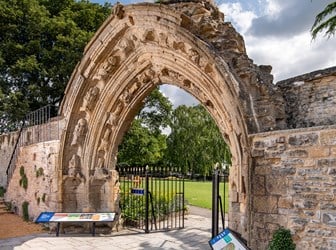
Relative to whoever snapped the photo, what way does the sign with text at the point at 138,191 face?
facing the viewer

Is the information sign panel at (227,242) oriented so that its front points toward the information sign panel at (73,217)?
no

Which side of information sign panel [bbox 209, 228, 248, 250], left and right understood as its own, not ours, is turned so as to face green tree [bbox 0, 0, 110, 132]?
back

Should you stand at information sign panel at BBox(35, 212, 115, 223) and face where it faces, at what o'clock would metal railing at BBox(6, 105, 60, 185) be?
The metal railing is roughly at 5 o'clock from the information sign panel.

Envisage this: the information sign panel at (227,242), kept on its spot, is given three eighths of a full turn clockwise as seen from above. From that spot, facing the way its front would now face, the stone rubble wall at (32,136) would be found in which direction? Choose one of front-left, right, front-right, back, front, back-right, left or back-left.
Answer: front-right

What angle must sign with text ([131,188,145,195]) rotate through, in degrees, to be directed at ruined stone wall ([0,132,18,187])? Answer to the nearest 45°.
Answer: approximately 135° to its right

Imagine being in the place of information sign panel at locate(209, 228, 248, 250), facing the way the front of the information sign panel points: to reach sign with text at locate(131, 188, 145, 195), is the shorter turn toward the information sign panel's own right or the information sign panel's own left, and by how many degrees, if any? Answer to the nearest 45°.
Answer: approximately 180°

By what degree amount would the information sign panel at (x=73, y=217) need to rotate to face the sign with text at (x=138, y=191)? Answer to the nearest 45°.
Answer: approximately 90° to its left

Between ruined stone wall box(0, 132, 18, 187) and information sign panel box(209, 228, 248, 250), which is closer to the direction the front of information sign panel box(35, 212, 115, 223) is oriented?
the information sign panel

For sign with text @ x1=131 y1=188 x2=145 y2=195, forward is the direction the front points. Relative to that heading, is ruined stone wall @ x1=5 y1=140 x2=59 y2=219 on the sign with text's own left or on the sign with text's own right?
on the sign with text's own right

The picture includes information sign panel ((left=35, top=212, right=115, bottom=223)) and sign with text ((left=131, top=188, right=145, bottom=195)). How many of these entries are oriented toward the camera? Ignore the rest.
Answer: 2

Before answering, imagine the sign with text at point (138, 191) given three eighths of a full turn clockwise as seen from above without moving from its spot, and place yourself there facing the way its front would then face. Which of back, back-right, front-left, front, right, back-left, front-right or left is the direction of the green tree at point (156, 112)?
front-right

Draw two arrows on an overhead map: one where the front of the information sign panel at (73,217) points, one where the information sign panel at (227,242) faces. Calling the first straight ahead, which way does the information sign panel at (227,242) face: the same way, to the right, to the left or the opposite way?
the same way

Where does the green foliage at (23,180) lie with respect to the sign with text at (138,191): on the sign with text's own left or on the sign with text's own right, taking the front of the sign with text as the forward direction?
on the sign with text's own right

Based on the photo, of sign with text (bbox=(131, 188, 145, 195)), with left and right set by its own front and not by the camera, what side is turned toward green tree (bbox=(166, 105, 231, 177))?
back

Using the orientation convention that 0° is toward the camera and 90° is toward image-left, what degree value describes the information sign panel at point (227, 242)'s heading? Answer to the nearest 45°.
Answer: approximately 315°

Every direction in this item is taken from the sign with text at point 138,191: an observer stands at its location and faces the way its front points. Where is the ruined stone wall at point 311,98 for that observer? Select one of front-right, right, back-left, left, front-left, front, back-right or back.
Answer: front-left
